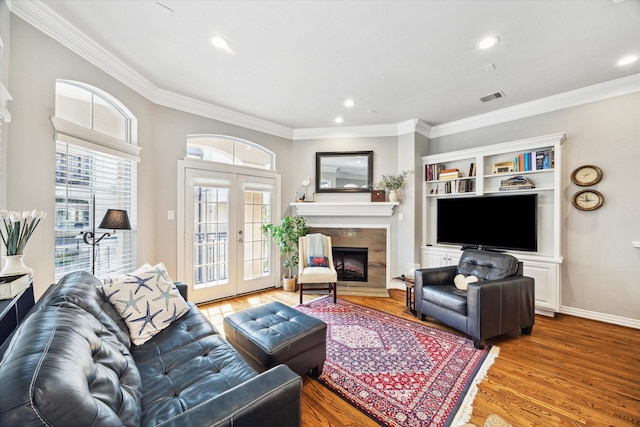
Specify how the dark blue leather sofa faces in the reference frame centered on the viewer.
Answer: facing away from the viewer and to the right of the viewer

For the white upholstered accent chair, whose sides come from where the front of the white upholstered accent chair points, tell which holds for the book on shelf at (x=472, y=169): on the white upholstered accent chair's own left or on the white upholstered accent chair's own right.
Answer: on the white upholstered accent chair's own left

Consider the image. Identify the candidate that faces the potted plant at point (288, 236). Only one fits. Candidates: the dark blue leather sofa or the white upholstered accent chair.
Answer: the dark blue leather sofa

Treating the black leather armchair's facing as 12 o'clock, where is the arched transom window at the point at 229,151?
The arched transom window is roughly at 1 o'clock from the black leather armchair.

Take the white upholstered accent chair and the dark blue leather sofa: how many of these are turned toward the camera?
1

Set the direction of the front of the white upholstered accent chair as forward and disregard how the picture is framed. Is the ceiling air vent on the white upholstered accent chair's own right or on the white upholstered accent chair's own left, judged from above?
on the white upholstered accent chair's own left

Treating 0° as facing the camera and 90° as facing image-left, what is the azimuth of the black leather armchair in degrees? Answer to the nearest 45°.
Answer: approximately 45°

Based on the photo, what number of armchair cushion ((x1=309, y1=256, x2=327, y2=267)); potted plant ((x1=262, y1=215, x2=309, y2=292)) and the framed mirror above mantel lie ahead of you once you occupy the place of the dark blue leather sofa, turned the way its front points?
3
